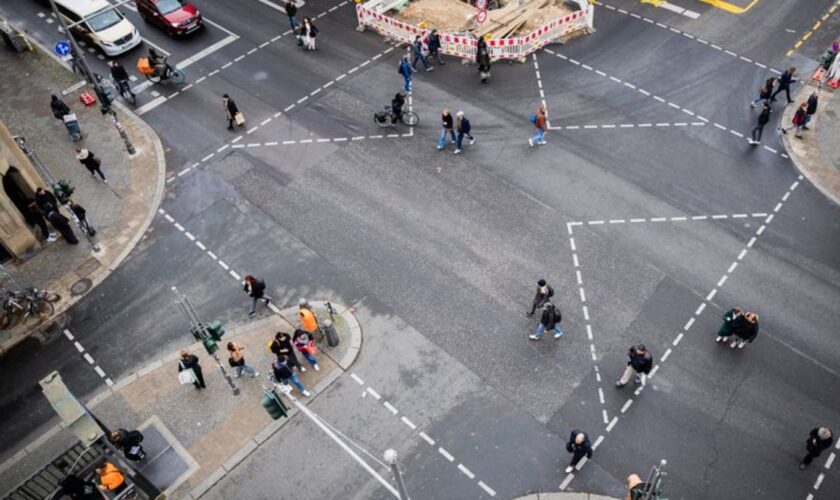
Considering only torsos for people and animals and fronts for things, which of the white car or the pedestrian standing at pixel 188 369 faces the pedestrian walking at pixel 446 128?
the white car

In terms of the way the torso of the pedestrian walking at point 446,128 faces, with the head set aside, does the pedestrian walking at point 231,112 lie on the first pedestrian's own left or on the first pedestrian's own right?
on the first pedestrian's own right

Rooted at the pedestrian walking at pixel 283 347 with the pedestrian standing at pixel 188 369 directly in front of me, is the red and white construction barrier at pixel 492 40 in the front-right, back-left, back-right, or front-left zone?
back-right

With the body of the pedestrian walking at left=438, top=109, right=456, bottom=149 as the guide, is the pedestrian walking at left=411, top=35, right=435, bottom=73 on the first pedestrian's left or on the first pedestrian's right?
on the first pedestrian's right

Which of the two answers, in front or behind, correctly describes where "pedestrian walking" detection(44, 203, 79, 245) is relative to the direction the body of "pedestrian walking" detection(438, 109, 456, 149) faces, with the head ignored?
in front

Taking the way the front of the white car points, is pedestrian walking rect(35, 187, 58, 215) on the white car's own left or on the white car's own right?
on the white car's own right

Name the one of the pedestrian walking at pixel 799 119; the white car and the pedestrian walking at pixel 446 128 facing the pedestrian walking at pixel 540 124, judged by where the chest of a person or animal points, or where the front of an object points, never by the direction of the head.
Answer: the white car

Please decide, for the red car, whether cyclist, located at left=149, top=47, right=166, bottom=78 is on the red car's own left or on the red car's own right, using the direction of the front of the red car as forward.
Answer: on the red car's own right
